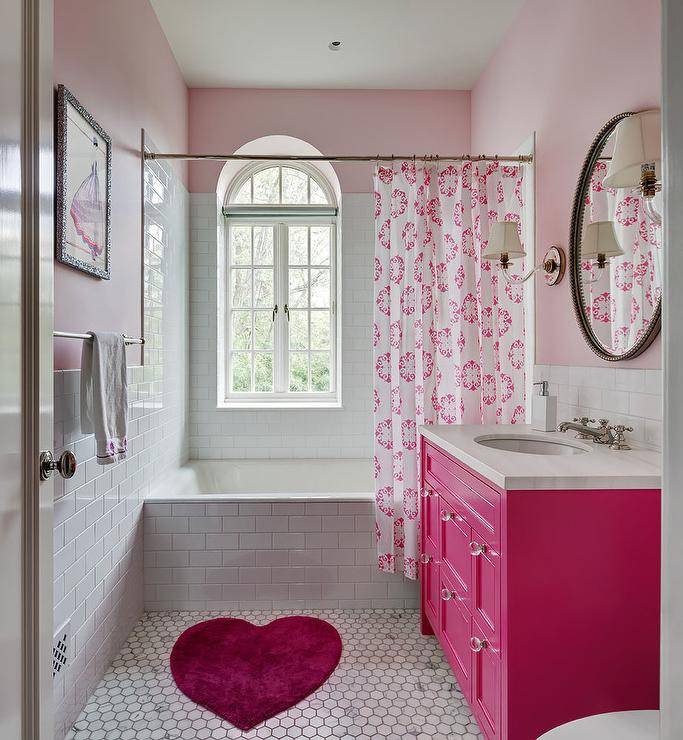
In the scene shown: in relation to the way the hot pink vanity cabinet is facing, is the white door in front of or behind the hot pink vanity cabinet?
in front

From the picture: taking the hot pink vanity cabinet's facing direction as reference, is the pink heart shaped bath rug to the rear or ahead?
ahead

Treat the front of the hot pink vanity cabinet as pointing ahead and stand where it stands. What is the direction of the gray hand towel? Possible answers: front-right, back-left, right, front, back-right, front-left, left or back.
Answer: front

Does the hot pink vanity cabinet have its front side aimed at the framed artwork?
yes

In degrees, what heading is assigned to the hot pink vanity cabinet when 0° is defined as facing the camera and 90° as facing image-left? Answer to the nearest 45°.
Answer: approximately 90°

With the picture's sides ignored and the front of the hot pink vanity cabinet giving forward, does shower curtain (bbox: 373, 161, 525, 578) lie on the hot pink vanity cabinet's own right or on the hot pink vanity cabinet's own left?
on the hot pink vanity cabinet's own right

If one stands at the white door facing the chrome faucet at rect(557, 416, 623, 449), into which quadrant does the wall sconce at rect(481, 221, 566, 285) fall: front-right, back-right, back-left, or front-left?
front-left
